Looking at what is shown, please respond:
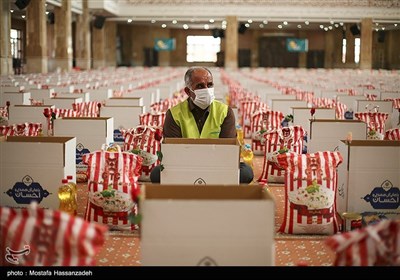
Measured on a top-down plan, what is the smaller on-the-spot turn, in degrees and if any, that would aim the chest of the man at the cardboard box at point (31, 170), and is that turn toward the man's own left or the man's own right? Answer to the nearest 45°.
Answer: approximately 45° to the man's own right

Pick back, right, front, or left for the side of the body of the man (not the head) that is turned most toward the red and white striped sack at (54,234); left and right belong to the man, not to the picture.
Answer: front

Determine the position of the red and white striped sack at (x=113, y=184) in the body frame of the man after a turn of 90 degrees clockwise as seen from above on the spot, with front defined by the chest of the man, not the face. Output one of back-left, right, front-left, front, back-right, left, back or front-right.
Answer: front-left

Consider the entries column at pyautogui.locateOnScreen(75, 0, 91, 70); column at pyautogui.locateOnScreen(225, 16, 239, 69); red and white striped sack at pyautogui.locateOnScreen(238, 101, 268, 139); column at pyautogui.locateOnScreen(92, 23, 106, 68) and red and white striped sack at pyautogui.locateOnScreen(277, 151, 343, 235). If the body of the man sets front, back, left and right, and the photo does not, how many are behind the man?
4

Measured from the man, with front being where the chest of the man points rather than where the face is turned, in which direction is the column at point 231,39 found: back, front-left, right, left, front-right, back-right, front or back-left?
back

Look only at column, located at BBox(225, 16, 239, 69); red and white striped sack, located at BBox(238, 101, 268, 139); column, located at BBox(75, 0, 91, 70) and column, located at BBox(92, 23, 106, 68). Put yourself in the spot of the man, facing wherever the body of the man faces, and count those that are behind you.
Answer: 4

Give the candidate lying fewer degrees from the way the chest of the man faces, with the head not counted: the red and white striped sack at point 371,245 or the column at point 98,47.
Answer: the red and white striped sack

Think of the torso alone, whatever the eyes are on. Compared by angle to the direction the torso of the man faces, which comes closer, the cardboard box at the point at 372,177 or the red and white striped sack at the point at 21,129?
the cardboard box

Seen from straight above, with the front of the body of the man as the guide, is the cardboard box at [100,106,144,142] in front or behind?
behind

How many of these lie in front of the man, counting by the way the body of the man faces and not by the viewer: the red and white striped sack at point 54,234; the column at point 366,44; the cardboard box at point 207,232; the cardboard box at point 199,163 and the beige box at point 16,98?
3

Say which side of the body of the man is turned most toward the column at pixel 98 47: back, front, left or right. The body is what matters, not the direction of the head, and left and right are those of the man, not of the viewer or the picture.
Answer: back

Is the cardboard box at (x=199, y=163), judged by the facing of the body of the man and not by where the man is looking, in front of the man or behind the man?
in front

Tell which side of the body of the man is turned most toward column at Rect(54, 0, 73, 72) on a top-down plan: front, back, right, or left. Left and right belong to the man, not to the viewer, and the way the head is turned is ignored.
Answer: back

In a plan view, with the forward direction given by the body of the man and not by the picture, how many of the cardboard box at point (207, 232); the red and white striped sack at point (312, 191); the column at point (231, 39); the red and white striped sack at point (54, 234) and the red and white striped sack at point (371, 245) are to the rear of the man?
1

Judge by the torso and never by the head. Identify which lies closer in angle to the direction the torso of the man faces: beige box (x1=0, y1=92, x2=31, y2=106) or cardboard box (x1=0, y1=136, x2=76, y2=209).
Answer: the cardboard box

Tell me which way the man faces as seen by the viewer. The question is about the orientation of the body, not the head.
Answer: toward the camera
